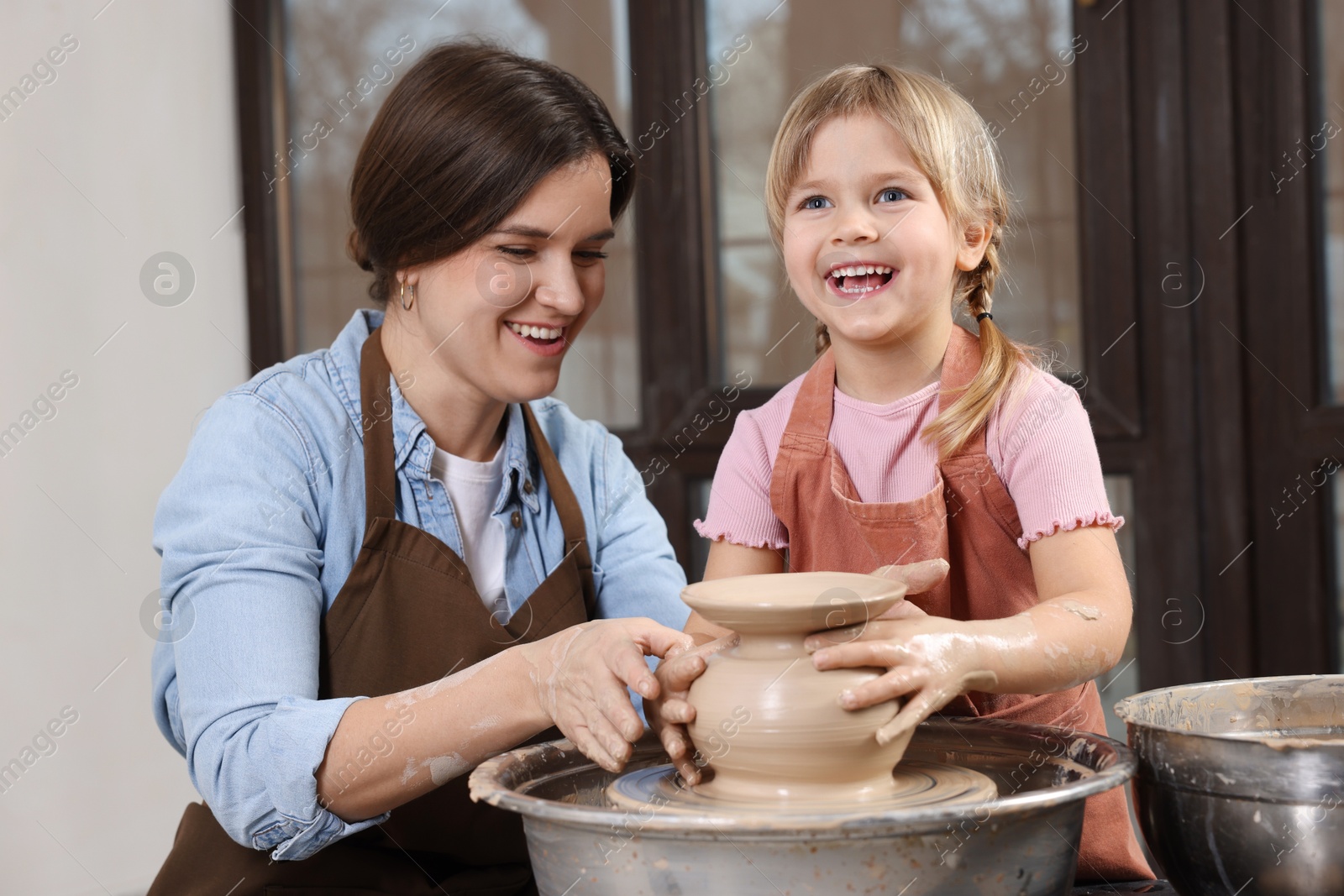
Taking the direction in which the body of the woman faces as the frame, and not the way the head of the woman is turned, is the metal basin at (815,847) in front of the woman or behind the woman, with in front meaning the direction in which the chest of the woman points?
in front

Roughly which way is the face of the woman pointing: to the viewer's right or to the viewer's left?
to the viewer's right

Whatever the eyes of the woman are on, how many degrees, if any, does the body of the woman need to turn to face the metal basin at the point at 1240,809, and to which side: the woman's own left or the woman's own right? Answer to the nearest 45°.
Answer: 0° — they already face it

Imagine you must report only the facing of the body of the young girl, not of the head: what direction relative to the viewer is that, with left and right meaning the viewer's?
facing the viewer and to the left of the viewer

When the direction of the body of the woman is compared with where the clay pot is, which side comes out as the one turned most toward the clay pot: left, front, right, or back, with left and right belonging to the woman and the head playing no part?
front

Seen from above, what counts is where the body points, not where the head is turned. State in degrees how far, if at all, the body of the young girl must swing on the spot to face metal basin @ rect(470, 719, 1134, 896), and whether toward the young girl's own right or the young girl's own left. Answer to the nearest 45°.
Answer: approximately 45° to the young girl's own left

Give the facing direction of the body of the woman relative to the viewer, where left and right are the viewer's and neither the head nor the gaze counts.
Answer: facing the viewer and to the right of the viewer

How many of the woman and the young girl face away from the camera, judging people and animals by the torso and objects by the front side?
0

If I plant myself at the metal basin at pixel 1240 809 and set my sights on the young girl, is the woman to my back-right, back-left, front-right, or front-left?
front-left
